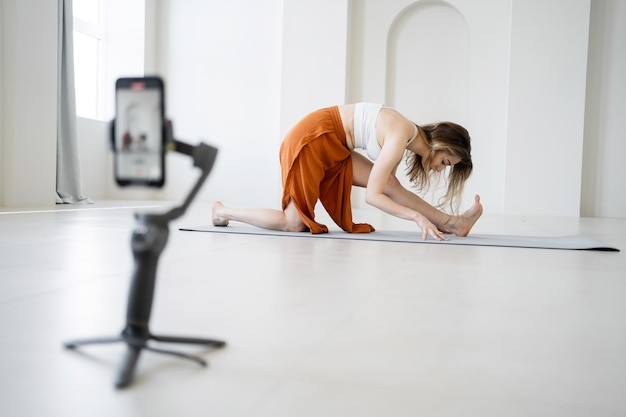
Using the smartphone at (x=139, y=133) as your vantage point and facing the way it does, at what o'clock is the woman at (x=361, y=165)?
The woman is roughly at 7 o'clock from the smartphone.

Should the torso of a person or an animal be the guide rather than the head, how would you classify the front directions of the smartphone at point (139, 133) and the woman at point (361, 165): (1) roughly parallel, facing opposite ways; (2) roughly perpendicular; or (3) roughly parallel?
roughly perpendicular

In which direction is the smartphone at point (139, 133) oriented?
toward the camera

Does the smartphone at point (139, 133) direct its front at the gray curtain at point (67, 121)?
no

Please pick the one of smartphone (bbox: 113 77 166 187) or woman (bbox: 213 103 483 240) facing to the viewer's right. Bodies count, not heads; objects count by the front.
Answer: the woman

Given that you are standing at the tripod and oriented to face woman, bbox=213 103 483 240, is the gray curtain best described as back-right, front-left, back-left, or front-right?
front-left

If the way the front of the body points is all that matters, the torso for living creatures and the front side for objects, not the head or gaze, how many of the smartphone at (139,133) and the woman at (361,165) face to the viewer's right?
1

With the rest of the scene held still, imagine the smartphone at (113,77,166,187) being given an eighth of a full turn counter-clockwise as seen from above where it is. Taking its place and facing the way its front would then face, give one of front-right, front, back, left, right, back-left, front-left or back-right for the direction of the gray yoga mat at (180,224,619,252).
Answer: left

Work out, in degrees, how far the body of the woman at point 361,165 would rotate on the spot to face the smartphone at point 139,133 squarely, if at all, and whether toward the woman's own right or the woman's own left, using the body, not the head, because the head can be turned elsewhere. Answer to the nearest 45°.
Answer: approximately 90° to the woman's own right

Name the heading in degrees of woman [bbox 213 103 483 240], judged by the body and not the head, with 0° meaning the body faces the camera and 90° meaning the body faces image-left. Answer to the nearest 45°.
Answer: approximately 270°

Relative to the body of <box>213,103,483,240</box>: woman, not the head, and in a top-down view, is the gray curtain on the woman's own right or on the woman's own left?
on the woman's own left
